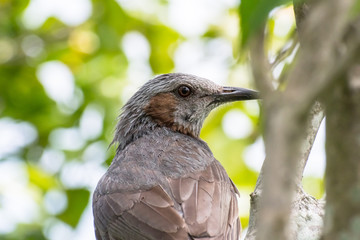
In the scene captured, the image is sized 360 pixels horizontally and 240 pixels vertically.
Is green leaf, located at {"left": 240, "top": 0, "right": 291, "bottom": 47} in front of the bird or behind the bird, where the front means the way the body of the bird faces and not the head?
behind

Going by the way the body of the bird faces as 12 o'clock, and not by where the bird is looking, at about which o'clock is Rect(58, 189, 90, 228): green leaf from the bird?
The green leaf is roughly at 11 o'clock from the bird.

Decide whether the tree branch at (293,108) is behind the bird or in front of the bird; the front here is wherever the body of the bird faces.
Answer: behind

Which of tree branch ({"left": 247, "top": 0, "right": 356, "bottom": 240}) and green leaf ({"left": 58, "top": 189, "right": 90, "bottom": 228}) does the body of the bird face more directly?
the green leaf

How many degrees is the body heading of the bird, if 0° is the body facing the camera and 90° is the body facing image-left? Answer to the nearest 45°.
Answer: approximately 180°
